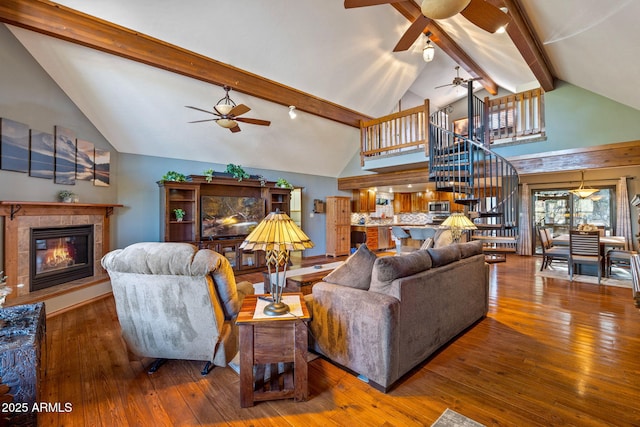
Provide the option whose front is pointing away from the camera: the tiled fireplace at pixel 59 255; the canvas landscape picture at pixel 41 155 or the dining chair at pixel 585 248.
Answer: the dining chair

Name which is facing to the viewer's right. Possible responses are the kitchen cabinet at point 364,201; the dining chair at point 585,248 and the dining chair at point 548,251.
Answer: the dining chair at point 548,251

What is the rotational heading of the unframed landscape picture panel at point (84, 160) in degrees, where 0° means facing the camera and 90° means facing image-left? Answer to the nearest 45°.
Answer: approximately 315°

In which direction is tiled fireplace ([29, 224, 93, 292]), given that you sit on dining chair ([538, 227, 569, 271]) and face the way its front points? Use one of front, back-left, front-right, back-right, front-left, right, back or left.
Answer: back-right

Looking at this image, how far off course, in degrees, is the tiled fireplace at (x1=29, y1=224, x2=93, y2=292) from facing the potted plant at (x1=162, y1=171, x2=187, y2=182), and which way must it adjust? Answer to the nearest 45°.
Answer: approximately 45° to its left

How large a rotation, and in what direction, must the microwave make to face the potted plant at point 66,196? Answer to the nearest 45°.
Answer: approximately 45° to its right

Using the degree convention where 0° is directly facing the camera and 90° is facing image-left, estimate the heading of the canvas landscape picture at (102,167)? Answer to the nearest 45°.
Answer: approximately 315°

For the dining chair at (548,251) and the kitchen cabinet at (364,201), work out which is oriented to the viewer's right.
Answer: the dining chair

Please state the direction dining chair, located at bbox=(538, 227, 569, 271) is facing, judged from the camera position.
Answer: facing to the right of the viewer

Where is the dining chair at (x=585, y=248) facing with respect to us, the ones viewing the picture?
facing away from the viewer

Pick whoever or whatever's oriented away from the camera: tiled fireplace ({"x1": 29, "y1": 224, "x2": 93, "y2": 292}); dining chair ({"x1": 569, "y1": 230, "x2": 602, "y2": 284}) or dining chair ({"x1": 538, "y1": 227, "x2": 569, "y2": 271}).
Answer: dining chair ({"x1": 569, "y1": 230, "x2": 602, "y2": 284})

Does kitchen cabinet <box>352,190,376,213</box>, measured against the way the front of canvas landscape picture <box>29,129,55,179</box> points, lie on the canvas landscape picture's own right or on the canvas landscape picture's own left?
on the canvas landscape picture's own left

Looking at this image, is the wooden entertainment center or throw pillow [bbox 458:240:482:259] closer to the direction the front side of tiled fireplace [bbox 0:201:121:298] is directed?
the throw pillow
